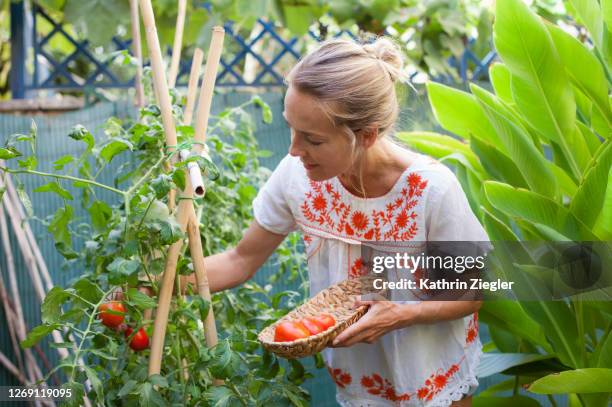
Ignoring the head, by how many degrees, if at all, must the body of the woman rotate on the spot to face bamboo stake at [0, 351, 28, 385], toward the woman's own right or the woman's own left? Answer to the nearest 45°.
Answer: approximately 90° to the woman's own right

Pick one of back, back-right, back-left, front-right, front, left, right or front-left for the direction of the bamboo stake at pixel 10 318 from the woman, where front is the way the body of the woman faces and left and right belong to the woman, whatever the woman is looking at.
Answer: right

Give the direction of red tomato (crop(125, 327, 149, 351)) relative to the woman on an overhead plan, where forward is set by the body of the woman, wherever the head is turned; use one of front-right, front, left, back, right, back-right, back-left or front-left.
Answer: front-right

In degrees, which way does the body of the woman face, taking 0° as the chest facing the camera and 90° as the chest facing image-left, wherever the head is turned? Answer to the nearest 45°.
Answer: approximately 45°
